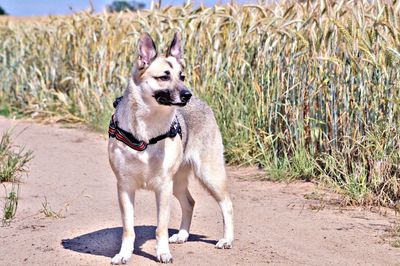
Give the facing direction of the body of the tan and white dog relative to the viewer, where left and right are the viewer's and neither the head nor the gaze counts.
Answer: facing the viewer and to the left of the viewer
